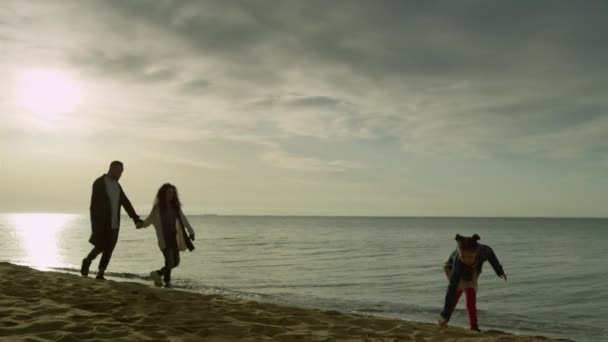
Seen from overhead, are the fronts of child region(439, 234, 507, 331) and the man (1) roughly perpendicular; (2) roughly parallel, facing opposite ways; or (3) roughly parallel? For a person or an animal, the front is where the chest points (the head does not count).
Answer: roughly perpendicular

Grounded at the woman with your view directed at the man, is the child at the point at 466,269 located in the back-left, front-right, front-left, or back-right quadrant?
back-left

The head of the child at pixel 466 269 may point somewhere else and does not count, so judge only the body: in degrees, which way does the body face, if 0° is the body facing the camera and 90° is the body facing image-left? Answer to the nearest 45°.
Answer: approximately 0°

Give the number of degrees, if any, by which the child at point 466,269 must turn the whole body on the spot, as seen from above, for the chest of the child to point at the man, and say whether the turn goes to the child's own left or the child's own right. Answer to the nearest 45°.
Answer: approximately 90° to the child's own right
